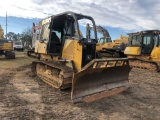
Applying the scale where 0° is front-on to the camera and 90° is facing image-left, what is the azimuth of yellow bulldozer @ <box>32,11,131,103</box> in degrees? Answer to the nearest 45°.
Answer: approximately 315°

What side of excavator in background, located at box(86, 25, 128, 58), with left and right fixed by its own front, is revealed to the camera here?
left

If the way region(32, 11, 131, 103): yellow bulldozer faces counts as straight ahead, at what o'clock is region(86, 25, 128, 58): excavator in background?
The excavator in background is roughly at 8 o'clock from the yellow bulldozer.

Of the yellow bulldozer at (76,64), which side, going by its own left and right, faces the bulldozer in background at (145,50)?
left
